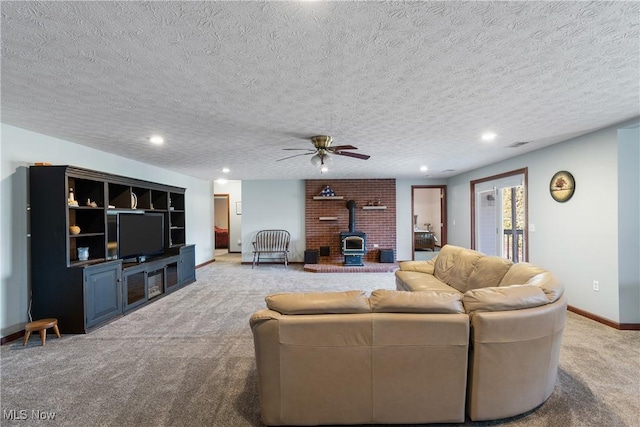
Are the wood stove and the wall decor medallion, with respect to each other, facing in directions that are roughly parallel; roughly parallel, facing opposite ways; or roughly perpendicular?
roughly perpendicular

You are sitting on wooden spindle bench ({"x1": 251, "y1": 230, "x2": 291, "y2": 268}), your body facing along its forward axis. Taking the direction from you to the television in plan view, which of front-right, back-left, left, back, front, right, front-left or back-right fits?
front-right

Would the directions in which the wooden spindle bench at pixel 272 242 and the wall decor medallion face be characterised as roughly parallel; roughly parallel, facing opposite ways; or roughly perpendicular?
roughly perpendicular

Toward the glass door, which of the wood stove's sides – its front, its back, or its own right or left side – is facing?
left

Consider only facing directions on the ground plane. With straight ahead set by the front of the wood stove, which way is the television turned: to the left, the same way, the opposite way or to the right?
to the left

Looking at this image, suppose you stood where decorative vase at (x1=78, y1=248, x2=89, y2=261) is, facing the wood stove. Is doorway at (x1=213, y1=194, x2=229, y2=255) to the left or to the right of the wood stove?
left

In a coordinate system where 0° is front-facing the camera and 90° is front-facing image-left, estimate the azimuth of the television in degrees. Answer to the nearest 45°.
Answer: approximately 315°

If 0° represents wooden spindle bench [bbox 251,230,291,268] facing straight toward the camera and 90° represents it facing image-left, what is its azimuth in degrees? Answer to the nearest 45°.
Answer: approximately 0°

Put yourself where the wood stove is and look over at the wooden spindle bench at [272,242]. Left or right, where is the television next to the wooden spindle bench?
left

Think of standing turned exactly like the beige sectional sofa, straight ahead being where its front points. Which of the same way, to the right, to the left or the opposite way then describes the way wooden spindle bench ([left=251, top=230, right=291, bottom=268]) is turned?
the opposite way

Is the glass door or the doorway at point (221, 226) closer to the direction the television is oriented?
the glass door

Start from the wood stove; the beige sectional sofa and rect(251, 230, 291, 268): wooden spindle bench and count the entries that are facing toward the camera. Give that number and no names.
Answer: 2

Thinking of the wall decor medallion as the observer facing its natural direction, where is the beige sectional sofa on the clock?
The beige sectional sofa is roughly at 11 o'clock from the wall decor medallion.

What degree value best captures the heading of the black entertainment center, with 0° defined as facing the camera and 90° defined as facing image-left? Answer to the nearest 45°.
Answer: approximately 315°

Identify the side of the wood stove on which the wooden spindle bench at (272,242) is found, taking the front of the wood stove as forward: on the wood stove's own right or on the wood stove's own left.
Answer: on the wood stove's own right

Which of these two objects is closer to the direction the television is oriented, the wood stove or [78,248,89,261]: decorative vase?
the wood stove
